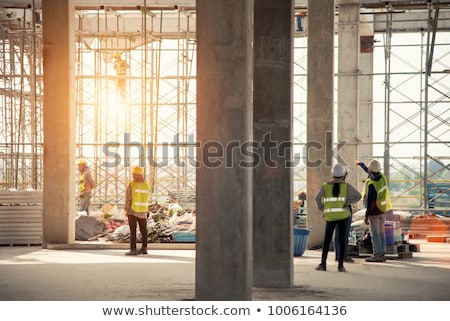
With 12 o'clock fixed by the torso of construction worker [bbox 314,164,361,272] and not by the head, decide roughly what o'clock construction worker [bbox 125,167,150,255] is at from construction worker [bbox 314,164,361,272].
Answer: construction worker [bbox 125,167,150,255] is roughly at 10 o'clock from construction worker [bbox 314,164,361,272].

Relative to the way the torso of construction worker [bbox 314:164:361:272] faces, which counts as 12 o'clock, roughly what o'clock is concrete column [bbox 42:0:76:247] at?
The concrete column is roughly at 10 o'clock from the construction worker.

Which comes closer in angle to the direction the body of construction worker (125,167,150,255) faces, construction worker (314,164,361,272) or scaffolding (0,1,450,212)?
the scaffolding

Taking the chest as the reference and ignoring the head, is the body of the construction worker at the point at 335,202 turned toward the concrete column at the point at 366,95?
yes

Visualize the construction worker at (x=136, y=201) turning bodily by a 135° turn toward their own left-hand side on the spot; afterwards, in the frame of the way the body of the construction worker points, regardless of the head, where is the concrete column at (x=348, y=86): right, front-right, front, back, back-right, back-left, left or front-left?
back-left

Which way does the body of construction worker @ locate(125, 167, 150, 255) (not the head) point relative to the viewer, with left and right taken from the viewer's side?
facing away from the viewer and to the left of the viewer

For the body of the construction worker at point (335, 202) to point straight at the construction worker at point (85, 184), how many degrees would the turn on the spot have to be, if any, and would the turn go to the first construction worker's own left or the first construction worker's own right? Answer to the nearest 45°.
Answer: approximately 45° to the first construction worker's own left

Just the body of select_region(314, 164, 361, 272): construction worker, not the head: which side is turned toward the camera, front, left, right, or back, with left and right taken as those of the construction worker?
back

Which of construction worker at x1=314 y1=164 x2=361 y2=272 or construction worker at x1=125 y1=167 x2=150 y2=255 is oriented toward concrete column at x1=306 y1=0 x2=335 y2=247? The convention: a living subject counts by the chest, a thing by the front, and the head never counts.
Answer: construction worker at x1=314 y1=164 x2=361 y2=272

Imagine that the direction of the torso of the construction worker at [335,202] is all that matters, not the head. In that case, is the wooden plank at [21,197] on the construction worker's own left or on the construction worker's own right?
on the construction worker's own left
